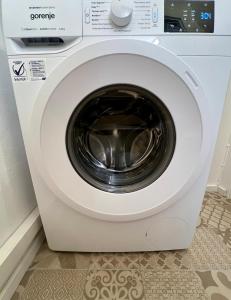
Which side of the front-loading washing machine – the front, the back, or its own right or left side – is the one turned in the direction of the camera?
front
